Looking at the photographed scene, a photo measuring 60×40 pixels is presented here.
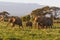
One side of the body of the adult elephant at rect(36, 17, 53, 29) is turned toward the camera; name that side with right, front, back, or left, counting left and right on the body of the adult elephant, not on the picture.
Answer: left
